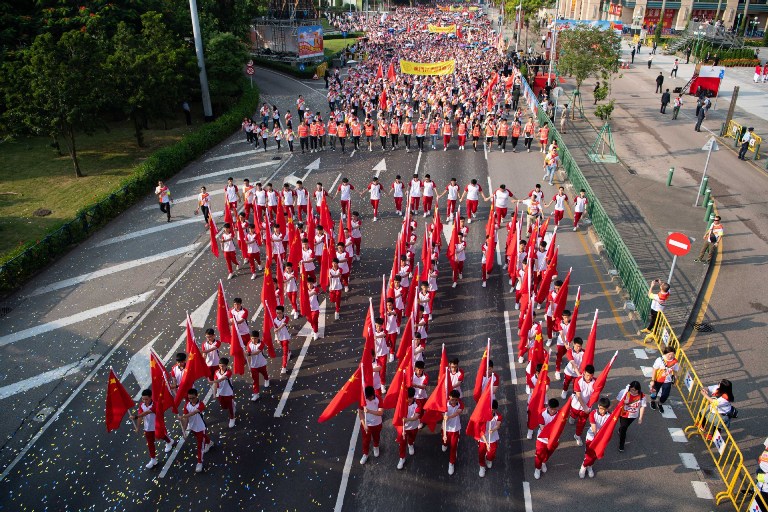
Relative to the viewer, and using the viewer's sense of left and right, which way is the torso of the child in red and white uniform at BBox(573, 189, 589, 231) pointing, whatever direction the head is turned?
facing the viewer

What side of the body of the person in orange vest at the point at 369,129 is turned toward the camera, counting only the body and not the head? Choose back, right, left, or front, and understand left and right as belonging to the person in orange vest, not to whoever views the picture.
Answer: front

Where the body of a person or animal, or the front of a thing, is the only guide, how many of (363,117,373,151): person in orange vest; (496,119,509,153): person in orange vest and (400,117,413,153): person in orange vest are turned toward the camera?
3

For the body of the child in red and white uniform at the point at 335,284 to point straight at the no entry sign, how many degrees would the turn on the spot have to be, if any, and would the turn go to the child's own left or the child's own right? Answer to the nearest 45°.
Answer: approximately 90° to the child's own left

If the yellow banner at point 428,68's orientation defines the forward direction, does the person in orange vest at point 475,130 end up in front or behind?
in front

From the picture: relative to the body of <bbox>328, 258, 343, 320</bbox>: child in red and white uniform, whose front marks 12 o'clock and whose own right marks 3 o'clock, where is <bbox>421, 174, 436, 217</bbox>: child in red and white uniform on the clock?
<bbox>421, 174, 436, 217</bbox>: child in red and white uniform is roughly at 7 o'clock from <bbox>328, 258, 343, 320</bbox>: child in red and white uniform.

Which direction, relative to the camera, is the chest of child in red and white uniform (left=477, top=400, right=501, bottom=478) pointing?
toward the camera

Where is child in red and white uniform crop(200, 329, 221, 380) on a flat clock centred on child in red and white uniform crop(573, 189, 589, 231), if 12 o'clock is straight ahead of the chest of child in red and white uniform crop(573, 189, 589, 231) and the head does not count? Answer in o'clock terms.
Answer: child in red and white uniform crop(200, 329, 221, 380) is roughly at 1 o'clock from child in red and white uniform crop(573, 189, 589, 231).

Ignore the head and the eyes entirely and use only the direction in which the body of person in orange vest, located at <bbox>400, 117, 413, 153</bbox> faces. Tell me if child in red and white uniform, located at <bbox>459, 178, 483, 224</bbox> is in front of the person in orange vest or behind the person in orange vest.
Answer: in front

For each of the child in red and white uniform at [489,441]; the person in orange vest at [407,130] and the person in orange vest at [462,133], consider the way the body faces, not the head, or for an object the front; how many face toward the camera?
3

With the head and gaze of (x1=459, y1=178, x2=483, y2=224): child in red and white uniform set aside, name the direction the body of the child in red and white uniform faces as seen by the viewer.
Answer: toward the camera

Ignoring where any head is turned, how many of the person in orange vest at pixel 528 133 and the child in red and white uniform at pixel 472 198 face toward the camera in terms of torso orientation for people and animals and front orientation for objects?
2

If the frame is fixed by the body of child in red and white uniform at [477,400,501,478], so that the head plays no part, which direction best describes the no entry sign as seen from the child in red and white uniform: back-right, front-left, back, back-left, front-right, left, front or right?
back-left

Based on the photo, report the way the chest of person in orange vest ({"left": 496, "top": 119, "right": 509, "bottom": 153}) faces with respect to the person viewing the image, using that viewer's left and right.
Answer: facing the viewer

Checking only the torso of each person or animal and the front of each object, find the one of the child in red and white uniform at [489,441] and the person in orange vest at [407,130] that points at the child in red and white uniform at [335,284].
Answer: the person in orange vest

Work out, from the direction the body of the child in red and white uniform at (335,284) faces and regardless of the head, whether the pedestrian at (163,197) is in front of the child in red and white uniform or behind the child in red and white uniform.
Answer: behind

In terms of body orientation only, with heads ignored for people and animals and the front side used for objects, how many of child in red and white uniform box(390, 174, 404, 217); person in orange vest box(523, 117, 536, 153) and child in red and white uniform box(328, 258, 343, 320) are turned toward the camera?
3
